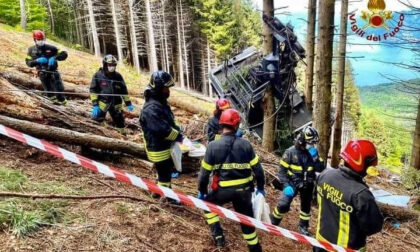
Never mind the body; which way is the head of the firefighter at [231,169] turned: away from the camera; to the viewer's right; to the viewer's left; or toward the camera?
away from the camera

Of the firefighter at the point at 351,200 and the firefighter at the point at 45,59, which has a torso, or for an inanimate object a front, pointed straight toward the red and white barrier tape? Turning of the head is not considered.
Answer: the firefighter at the point at 45,59

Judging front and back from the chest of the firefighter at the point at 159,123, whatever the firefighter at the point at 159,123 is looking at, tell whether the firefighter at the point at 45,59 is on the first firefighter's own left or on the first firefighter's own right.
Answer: on the first firefighter's own left

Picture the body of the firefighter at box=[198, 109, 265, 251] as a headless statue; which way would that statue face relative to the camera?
away from the camera

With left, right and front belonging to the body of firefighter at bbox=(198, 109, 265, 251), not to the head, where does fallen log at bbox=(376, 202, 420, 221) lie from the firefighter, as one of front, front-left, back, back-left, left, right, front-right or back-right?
front-right

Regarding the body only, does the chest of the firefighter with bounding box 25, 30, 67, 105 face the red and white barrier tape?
yes

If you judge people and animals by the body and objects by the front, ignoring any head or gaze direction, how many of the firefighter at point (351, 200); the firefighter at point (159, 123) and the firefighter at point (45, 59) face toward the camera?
1

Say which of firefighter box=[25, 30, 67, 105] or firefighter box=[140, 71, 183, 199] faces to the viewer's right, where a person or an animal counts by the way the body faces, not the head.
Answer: firefighter box=[140, 71, 183, 199]

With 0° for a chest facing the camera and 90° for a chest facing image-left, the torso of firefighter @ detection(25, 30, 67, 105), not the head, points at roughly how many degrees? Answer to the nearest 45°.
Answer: approximately 0°

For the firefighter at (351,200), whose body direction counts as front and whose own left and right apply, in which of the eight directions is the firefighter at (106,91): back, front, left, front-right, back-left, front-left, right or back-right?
left

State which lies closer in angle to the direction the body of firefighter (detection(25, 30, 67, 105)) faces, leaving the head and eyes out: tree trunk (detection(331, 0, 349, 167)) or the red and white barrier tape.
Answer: the red and white barrier tape

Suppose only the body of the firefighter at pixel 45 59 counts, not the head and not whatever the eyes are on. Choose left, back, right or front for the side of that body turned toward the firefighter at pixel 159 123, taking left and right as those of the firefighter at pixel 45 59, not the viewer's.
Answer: front

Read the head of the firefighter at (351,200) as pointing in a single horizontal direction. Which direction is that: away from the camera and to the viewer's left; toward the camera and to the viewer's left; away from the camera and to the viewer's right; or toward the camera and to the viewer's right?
away from the camera and to the viewer's right
